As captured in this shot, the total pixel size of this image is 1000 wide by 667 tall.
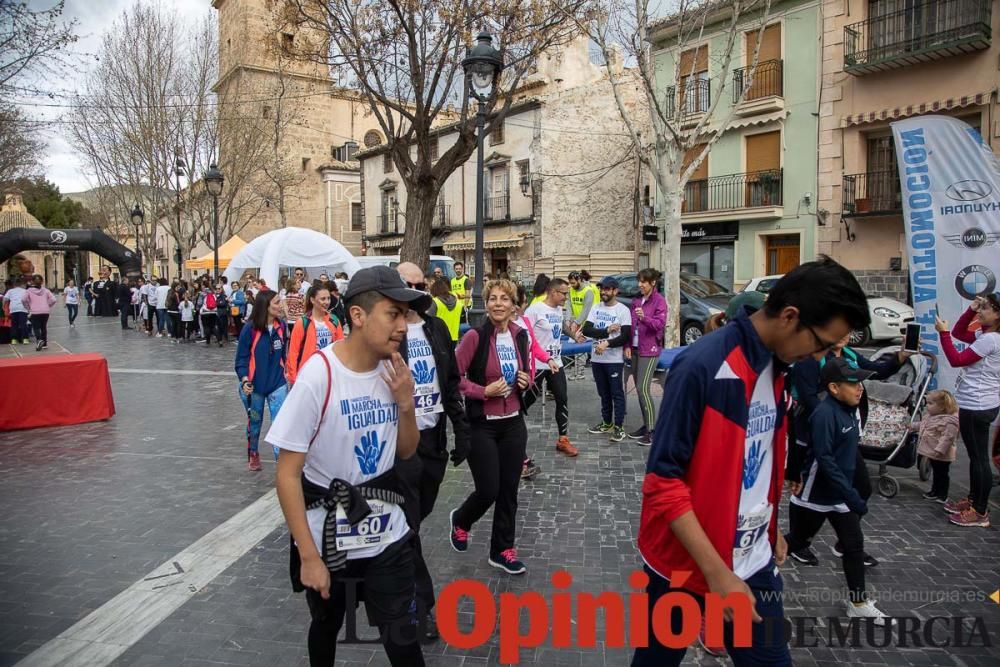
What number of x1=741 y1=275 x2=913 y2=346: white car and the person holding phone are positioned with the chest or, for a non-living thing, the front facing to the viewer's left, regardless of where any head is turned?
1

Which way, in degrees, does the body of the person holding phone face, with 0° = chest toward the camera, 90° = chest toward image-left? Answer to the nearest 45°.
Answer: approximately 90°

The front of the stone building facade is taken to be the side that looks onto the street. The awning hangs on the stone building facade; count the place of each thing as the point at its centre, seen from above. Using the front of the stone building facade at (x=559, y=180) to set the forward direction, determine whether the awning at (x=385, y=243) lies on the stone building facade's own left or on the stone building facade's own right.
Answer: on the stone building facade's own right

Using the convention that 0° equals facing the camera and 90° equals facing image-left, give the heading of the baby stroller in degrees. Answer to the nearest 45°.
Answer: approximately 45°

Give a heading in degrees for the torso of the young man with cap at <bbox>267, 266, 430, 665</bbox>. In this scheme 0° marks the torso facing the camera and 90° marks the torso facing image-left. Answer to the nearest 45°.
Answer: approximately 315°
